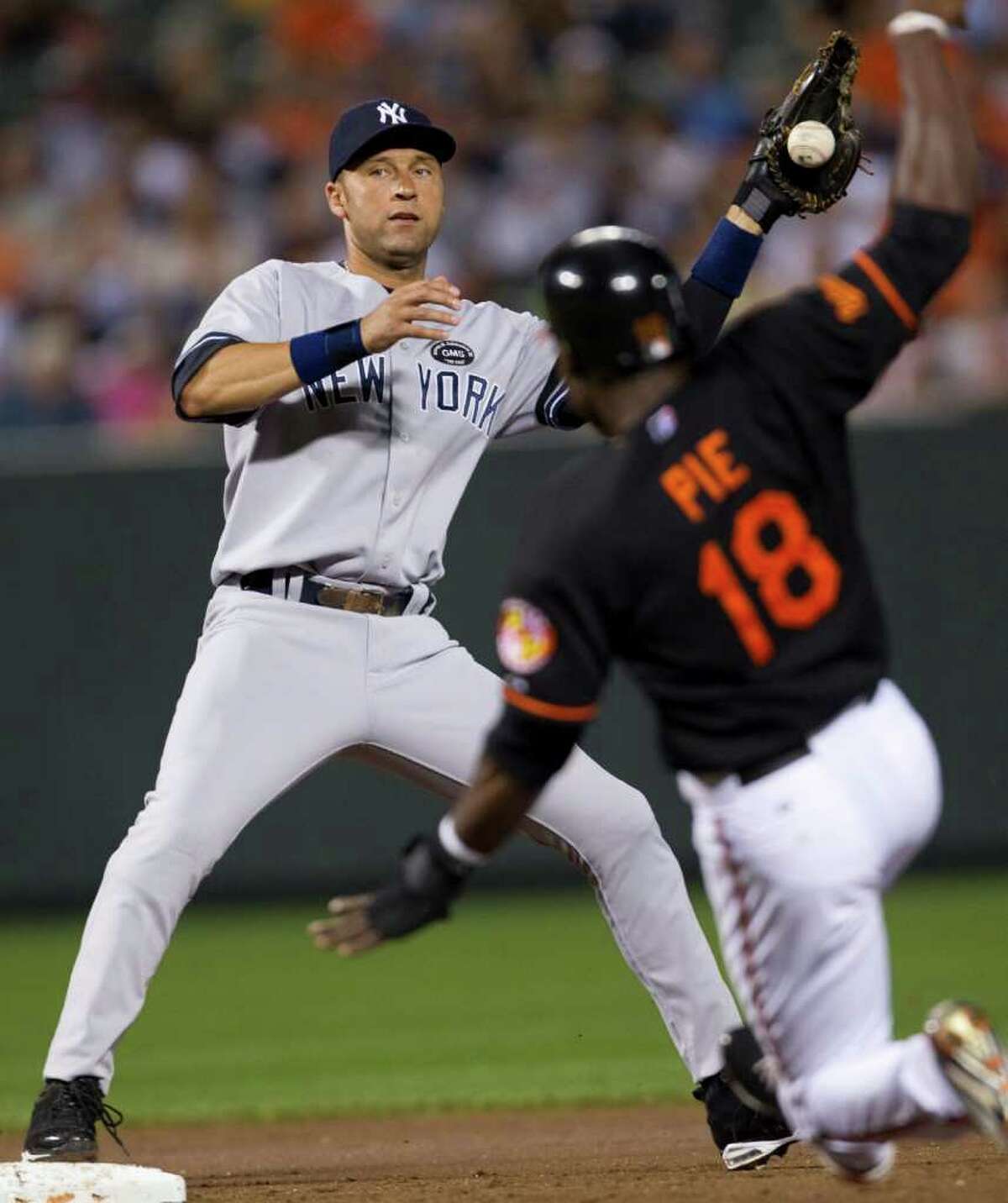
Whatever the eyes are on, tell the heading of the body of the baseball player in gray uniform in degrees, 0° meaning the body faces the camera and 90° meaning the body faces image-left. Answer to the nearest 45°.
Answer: approximately 0°

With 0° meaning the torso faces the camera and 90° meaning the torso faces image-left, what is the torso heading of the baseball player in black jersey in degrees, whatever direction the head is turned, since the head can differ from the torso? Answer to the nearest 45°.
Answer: approximately 135°

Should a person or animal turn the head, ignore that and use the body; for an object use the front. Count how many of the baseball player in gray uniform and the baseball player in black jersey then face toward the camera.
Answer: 1

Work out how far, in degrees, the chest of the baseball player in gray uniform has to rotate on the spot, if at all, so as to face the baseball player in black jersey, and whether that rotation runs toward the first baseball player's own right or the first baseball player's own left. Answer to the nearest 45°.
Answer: approximately 45° to the first baseball player's own left

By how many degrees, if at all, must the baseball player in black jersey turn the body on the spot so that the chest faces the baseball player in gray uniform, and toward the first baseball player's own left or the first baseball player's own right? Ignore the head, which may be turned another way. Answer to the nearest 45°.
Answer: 0° — they already face them
